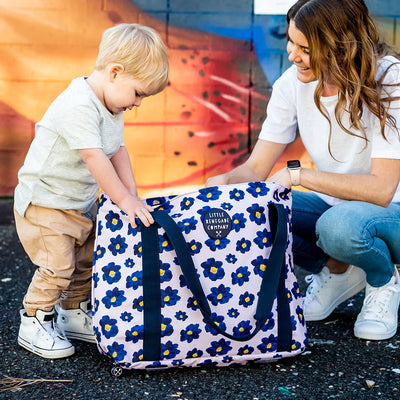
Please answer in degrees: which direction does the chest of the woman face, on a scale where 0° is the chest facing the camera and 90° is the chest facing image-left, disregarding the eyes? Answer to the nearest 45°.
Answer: approximately 45°
